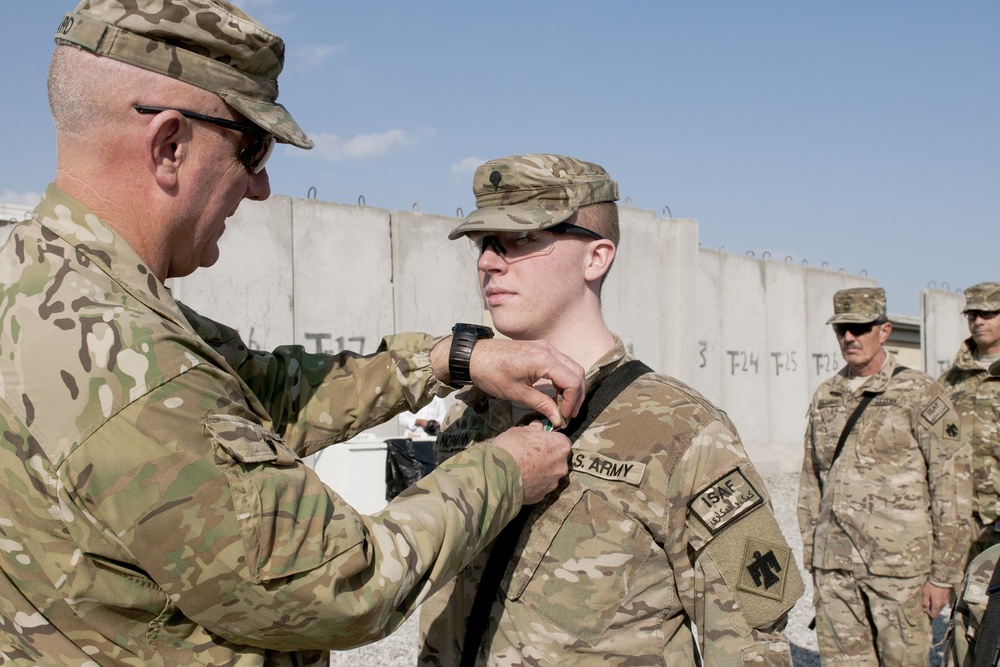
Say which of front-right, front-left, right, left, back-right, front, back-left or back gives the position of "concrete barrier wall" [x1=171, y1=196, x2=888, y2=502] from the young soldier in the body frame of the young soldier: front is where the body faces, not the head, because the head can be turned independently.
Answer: back-right

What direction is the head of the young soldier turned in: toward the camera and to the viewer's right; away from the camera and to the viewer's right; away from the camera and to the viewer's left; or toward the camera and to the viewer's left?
toward the camera and to the viewer's left

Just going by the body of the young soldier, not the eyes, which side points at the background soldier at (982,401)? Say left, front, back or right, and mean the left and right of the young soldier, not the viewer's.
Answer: back

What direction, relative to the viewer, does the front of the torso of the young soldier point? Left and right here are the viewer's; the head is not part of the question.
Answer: facing the viewer and to the left of the viewer

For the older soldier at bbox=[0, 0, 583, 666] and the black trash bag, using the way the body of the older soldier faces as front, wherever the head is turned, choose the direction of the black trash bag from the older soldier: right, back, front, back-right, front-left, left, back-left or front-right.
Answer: front-left

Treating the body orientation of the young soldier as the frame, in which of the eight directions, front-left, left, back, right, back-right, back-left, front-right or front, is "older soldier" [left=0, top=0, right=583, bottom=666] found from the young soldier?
front

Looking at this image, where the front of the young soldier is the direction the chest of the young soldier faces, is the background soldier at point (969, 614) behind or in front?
behind

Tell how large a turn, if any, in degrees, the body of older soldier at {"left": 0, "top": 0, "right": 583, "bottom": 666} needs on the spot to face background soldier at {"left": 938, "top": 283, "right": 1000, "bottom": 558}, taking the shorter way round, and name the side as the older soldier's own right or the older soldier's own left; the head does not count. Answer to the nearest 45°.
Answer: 0° — they already face them

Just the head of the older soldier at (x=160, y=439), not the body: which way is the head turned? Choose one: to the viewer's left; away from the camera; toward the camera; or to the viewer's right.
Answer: to the viewer's right

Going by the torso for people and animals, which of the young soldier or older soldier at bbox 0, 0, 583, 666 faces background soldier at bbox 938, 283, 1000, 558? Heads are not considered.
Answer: the older soldier

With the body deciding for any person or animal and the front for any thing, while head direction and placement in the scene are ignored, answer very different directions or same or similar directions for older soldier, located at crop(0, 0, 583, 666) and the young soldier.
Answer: very different directions

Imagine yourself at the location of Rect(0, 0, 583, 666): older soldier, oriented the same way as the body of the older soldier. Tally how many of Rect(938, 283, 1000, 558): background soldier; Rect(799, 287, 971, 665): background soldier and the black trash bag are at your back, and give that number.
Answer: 0

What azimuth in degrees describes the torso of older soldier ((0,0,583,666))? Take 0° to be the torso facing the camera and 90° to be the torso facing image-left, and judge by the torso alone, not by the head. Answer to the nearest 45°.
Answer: approximately 225°

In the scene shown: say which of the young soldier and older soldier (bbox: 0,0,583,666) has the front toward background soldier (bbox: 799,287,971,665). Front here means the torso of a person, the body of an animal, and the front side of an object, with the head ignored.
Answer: the older soldier
